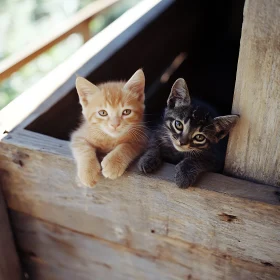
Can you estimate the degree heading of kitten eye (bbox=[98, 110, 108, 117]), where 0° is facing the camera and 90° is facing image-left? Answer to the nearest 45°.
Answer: approximately 0°
